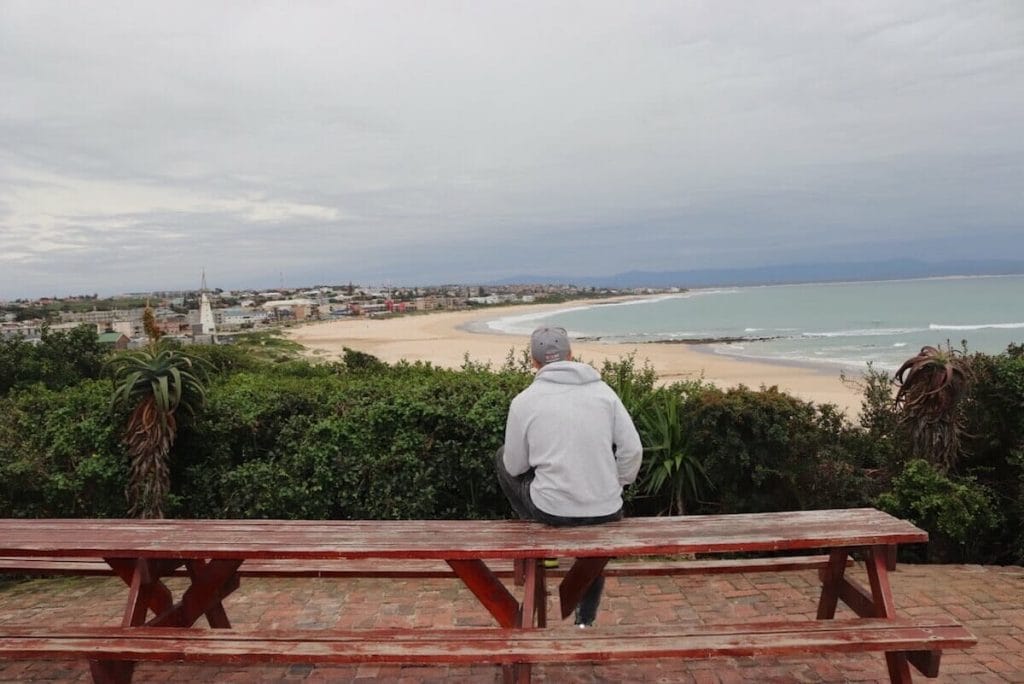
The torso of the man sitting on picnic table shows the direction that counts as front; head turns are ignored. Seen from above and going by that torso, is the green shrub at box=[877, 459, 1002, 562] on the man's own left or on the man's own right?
on the man's own right

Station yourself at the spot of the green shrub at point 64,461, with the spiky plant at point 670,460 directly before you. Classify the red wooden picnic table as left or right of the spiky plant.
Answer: right

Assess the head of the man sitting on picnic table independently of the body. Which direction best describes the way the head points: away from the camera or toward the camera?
away from the camera

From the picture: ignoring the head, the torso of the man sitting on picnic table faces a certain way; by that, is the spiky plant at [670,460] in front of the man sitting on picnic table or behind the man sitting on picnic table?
in front

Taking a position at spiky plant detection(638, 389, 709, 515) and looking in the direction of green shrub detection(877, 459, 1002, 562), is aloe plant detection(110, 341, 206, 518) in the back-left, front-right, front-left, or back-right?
back-right

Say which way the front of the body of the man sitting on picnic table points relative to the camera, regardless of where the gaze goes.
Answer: away from the camera

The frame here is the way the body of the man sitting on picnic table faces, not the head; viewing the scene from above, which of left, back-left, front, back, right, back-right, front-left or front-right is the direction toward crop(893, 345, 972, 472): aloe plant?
front-right

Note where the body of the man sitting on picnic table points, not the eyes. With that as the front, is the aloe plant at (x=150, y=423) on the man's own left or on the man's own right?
on the man's own left
